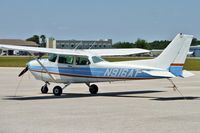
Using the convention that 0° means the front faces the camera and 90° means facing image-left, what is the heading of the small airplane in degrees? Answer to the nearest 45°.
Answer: approximately 135°
